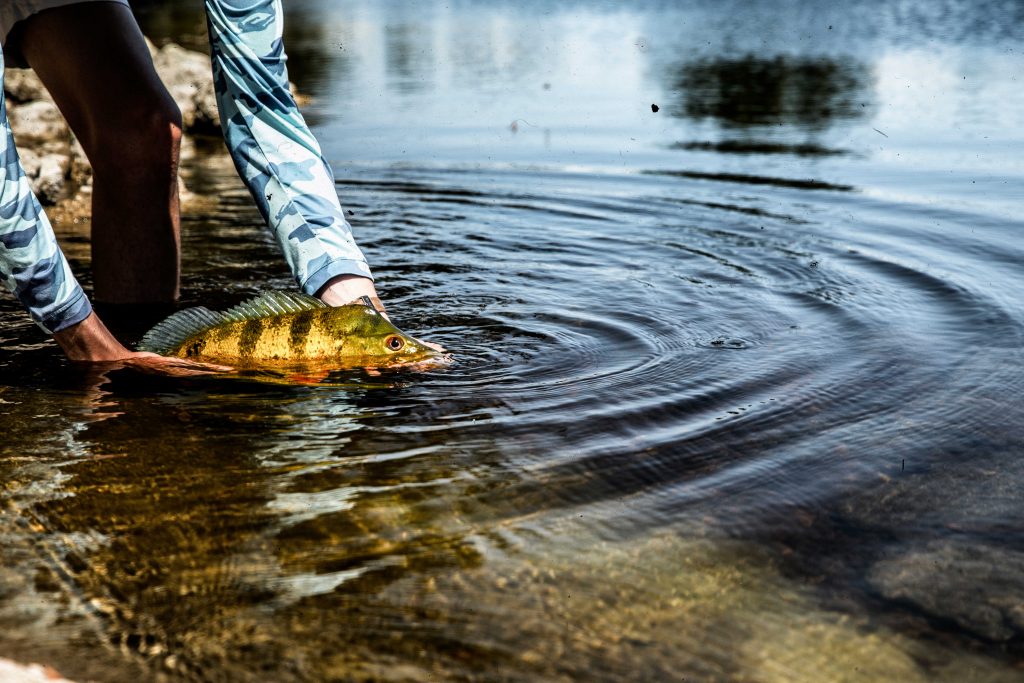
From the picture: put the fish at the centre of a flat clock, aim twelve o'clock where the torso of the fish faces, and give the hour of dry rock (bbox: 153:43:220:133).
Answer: The dry rock is roughly at 9 o'clock from the fish.

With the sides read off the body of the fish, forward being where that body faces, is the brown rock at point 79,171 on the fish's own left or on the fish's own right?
on the fish's own left

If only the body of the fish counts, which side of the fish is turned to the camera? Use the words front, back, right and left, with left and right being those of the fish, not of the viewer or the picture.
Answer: right

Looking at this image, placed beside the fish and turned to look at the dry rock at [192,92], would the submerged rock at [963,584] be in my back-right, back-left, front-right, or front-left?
back-right

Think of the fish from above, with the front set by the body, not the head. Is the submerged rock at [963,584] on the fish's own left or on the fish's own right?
on the fish's own right

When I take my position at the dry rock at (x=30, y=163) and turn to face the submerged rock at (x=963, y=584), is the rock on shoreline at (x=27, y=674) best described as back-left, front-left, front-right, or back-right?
front-right

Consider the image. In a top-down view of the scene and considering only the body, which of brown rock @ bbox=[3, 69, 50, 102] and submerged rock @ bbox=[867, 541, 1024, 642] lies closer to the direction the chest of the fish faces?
the submerged rock

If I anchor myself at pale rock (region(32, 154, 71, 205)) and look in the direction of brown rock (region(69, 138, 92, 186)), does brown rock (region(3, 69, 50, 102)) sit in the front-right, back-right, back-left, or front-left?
front-left

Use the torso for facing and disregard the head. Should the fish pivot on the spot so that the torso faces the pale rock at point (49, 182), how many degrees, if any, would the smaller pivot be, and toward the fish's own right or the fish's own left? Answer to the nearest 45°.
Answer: approximately 90° to the fish's own left
